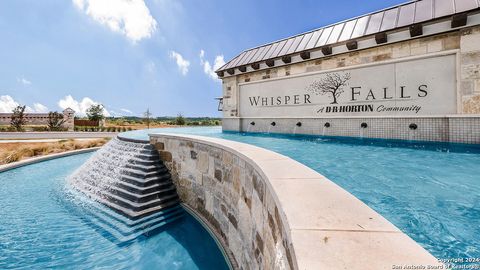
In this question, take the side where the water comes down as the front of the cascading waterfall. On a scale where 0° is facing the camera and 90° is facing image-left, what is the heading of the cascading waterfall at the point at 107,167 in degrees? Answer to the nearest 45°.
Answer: approximately 45°

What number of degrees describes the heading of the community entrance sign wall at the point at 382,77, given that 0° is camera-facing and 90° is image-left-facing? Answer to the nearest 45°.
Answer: approximately 45°

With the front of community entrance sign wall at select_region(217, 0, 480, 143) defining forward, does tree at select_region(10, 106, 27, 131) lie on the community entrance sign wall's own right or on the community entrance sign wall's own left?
on the community entrance sign wall's own right

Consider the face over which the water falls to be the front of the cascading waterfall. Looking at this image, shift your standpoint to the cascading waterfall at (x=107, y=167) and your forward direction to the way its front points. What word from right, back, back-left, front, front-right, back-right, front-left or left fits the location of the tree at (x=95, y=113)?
back-right

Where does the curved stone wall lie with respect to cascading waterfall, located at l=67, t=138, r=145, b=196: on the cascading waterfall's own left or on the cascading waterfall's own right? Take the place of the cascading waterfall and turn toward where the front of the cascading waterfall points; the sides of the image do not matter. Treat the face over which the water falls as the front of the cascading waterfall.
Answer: on the cascading waterfall's own left

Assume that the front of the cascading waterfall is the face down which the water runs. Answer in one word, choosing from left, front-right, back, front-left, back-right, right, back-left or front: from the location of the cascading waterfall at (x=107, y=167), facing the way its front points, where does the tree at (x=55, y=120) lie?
back-right

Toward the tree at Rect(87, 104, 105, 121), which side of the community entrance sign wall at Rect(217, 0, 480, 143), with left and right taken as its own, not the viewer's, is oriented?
right

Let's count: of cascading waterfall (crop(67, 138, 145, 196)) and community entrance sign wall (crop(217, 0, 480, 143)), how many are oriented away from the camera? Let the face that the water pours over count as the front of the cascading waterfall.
0

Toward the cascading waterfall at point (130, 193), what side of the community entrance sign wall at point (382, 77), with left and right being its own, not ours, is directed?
front
